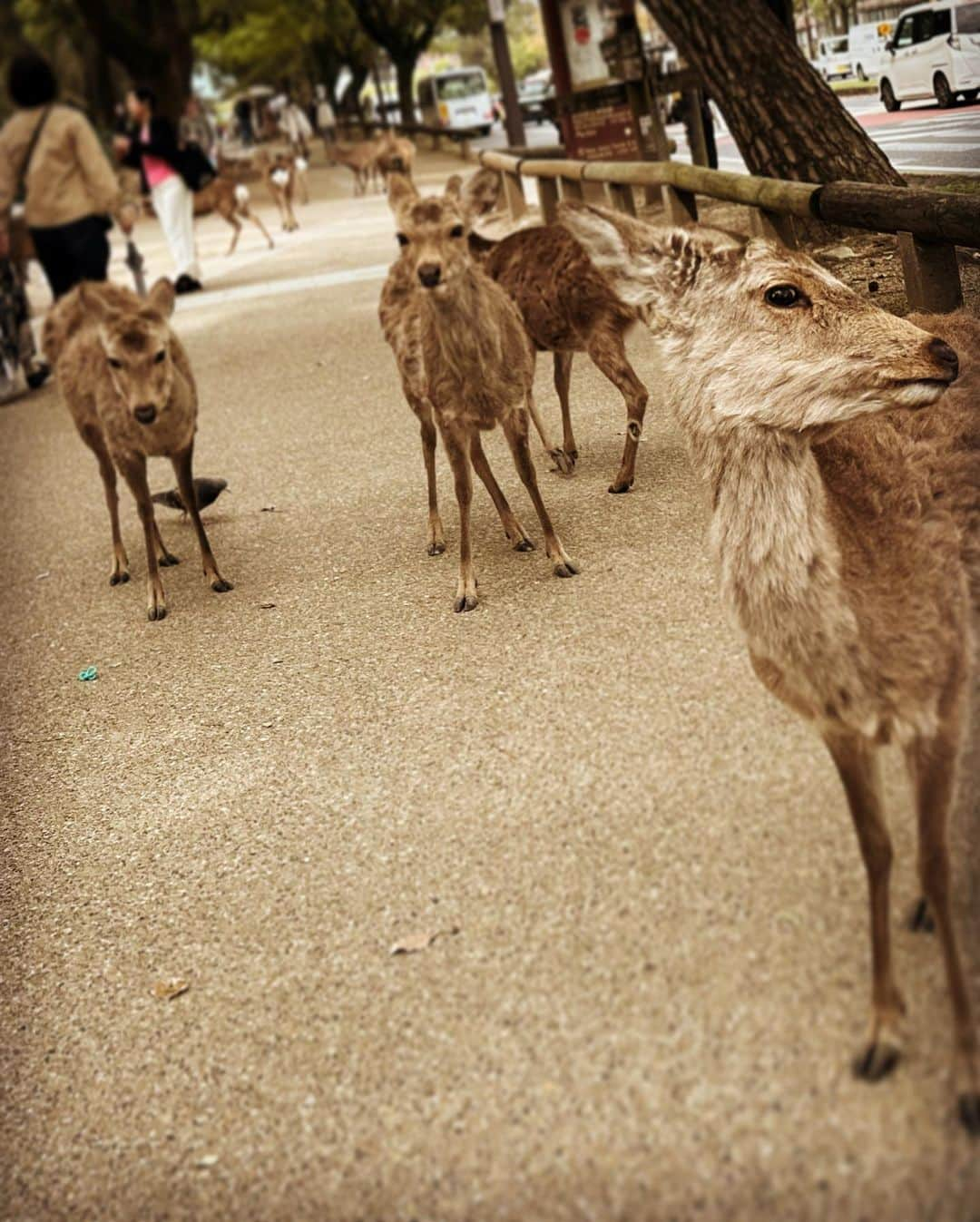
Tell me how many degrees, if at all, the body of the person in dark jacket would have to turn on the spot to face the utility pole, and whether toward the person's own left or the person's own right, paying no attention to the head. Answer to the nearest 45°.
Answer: approximately 135° to the person's own left

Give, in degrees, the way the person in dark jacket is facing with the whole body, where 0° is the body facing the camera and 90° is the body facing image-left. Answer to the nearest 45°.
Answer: approximately 45°

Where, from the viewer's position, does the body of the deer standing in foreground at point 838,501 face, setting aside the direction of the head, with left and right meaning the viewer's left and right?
facing the viewer and to the left of the viewer

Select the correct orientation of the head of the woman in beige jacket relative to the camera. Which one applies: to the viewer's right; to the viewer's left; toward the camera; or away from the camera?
away from the camera

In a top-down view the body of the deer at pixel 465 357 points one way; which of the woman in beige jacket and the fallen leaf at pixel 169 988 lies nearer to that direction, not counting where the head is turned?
the fallen leaf

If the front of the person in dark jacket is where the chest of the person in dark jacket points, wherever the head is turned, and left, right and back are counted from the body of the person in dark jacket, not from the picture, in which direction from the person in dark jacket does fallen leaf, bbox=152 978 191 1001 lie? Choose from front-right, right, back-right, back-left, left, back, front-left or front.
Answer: front-left

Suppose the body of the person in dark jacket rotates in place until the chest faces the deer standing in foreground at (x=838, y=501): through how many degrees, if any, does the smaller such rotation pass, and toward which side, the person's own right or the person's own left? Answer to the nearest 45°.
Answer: approximately 45° to the person's own left

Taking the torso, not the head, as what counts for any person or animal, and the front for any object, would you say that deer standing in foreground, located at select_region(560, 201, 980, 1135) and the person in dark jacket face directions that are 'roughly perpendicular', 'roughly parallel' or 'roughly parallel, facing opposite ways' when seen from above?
roughly parallel

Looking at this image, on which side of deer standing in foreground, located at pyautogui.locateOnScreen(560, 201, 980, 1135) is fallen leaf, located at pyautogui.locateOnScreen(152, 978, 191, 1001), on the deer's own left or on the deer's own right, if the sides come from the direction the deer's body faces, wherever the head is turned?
on the deer's own right

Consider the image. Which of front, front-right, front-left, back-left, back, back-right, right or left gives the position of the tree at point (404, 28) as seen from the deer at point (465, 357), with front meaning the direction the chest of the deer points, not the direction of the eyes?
back

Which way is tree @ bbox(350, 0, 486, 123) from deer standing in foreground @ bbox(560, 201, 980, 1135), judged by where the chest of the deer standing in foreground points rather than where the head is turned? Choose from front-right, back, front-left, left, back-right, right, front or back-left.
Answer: back-right

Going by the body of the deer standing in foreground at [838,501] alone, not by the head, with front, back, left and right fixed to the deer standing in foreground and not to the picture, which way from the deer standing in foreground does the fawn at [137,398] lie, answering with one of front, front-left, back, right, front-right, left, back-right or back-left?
right

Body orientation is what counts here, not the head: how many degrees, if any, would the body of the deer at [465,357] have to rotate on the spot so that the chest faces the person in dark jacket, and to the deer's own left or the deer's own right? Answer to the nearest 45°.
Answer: approximately 180°

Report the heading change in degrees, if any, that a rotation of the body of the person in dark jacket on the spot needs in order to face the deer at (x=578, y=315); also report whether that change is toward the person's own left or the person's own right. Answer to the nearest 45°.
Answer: approximately 45° to the person's own left

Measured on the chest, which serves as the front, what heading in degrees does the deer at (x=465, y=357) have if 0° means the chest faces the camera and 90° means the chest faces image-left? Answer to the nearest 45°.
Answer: approximately 0°

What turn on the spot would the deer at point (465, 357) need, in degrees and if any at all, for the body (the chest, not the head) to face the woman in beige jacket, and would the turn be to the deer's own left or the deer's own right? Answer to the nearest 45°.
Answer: approximately 135° to the deer's own right
